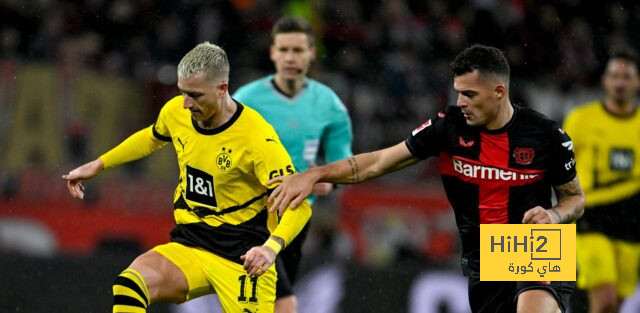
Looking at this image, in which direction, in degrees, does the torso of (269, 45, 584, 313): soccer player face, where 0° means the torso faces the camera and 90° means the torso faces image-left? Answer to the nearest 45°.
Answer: approximately 0°

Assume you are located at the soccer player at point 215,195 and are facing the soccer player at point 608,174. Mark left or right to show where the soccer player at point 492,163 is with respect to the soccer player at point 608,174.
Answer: right

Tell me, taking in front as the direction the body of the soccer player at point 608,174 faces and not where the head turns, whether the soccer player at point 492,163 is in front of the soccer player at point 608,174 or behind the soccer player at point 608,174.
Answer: in front

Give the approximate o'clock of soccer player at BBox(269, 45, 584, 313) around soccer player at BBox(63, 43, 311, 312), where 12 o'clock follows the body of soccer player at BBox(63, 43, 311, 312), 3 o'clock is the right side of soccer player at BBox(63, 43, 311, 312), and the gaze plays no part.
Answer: soccer player at BBox(269, 45, 584, 313) is roughly at 8 o'clock from soccer player at BBox(63, 43, 311, 312).

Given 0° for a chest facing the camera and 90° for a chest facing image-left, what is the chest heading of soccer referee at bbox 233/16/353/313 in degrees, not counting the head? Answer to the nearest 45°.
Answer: approximately 0°

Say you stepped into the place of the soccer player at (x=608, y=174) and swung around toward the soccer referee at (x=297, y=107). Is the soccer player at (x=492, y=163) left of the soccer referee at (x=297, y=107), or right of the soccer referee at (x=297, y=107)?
left

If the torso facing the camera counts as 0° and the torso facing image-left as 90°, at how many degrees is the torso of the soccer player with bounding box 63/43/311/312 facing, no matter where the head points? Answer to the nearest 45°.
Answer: approximately 45°
